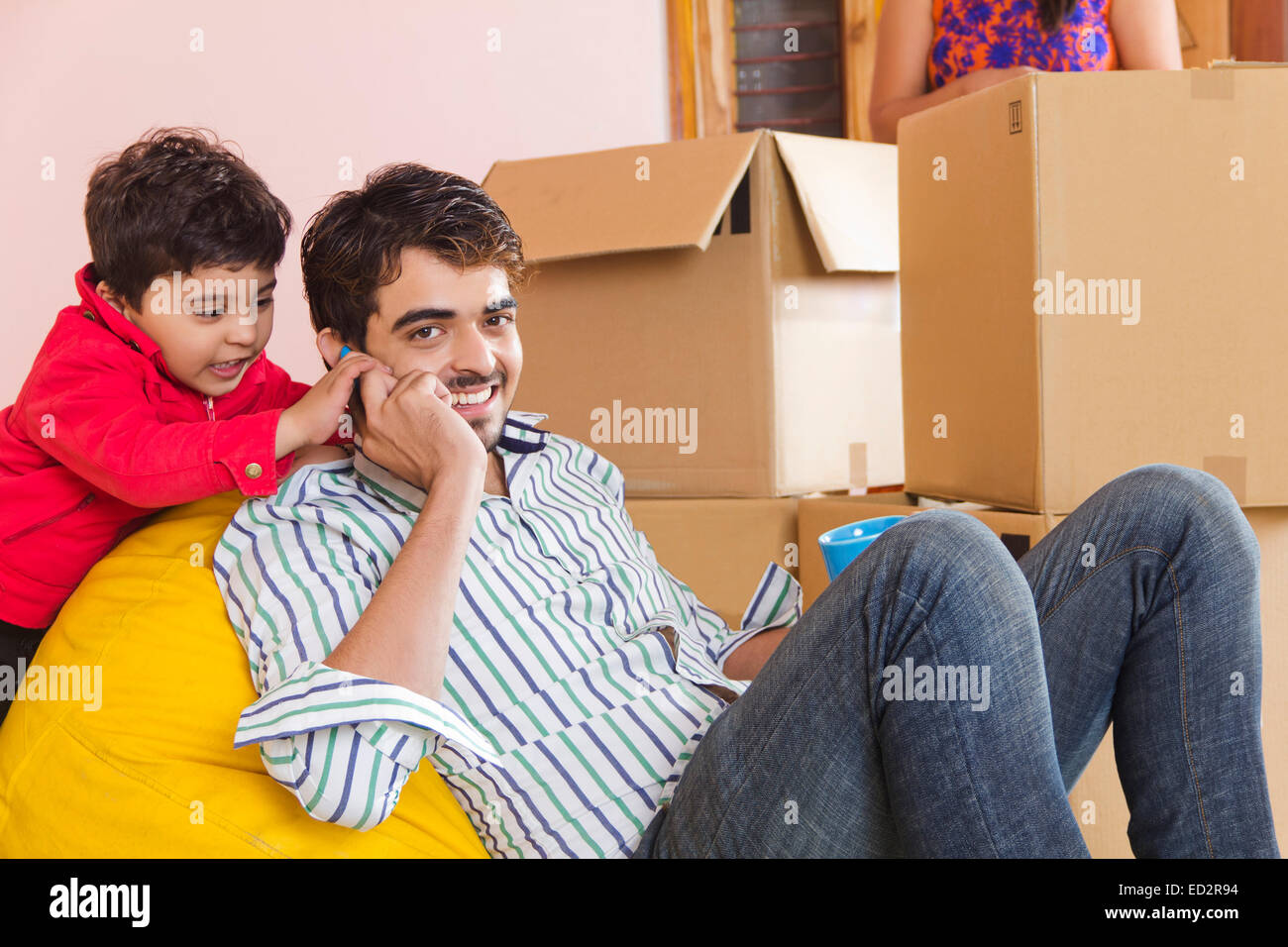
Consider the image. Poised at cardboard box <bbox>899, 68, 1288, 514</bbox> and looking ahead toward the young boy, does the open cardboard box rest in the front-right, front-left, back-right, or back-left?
front-right

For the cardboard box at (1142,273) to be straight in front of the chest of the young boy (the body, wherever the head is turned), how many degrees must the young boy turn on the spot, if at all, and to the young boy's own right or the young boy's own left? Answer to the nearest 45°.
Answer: approximately 45° to the young boy's own left

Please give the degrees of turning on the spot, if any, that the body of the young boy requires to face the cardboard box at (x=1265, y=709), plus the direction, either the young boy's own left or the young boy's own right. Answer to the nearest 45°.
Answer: approximately 45° to the young boy's own left

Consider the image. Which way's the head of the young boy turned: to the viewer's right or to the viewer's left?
to the viewer's right

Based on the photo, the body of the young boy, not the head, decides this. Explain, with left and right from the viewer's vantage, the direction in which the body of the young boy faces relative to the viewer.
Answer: facing the viewer and to the right of the viewer
